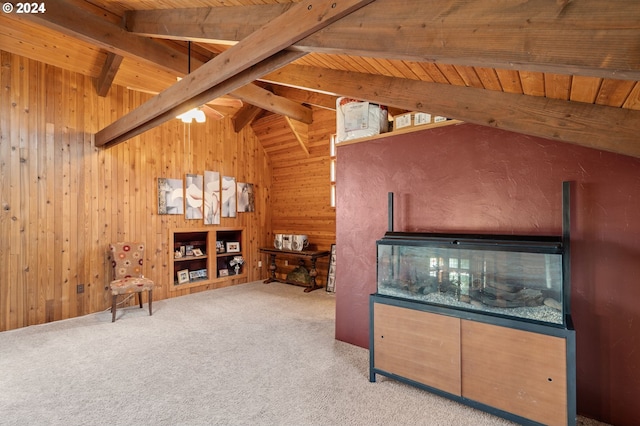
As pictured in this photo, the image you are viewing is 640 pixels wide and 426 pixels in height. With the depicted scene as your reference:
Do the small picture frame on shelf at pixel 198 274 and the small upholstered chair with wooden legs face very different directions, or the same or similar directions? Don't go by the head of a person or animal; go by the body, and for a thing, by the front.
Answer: same or similar directions

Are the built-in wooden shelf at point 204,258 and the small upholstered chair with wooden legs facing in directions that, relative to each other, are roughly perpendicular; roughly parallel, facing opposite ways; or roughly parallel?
roughly parallel

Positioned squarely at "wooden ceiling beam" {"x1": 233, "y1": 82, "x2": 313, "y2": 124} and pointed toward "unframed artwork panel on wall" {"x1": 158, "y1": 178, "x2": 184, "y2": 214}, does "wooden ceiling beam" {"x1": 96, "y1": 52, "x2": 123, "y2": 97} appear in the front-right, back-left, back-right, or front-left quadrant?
front-left

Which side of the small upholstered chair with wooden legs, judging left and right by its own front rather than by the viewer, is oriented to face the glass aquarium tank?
front

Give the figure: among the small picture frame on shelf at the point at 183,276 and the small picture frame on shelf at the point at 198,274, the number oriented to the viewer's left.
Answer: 0

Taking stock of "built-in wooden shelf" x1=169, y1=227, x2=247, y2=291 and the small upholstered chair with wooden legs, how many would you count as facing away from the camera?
0

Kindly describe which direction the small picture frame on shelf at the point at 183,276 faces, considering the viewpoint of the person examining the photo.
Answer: facing the viewer and to the right of the viewer
